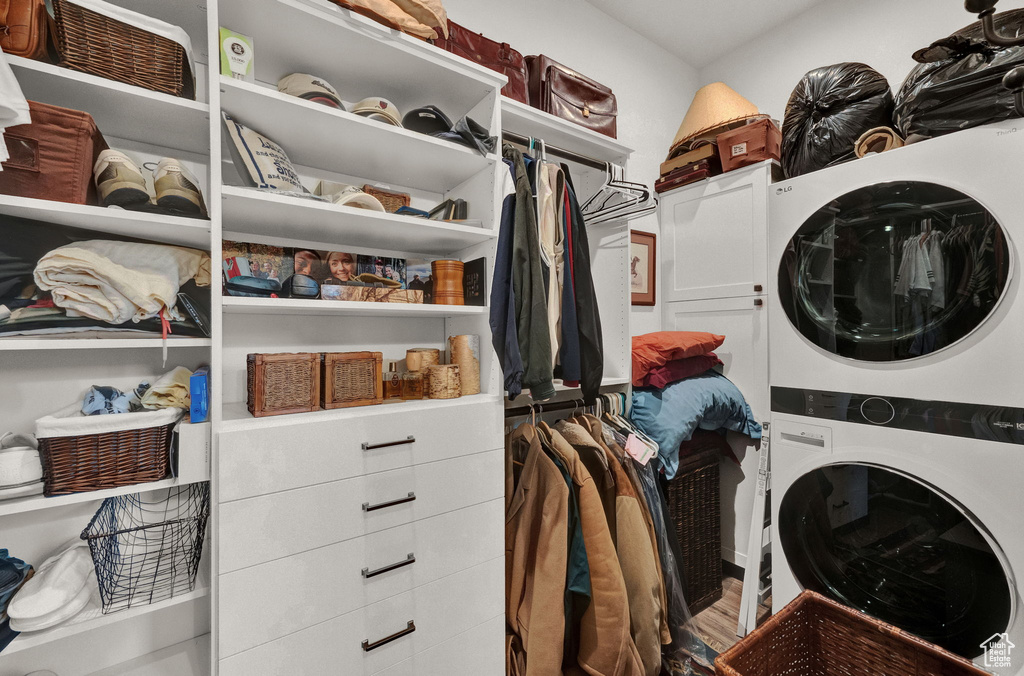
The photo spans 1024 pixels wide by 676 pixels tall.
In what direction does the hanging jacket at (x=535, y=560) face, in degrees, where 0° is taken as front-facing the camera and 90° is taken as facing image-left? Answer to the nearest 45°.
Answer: approximately 45°

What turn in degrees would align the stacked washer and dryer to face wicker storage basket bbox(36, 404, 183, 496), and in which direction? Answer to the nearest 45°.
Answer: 0° — it already faces it

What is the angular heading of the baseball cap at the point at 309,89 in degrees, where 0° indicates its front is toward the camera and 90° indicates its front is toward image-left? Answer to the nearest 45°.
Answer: approximately 315°

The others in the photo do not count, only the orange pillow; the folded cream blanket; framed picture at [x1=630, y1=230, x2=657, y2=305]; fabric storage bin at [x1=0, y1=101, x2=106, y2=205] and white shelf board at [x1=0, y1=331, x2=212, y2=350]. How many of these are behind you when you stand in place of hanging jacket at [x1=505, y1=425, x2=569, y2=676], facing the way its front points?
2

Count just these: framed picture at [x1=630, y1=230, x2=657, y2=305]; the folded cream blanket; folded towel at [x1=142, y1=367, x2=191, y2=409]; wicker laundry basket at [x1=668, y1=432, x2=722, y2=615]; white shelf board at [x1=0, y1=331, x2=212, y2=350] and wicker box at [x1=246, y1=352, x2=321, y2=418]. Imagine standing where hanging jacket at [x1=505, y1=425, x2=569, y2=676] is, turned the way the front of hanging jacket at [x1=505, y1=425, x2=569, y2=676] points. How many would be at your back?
2

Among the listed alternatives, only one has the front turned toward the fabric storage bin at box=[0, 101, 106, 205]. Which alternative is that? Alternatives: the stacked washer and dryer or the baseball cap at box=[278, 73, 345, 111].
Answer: the stacked washer and dryer

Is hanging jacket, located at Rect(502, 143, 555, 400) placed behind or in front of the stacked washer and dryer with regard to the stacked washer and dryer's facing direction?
in front

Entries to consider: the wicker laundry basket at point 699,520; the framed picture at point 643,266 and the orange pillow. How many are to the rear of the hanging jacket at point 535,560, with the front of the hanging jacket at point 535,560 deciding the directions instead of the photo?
3

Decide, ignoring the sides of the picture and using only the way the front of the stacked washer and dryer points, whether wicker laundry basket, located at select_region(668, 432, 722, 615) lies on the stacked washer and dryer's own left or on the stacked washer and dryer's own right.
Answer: on the stacked washer and dryer's own right

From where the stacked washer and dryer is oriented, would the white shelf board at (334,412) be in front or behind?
in front
